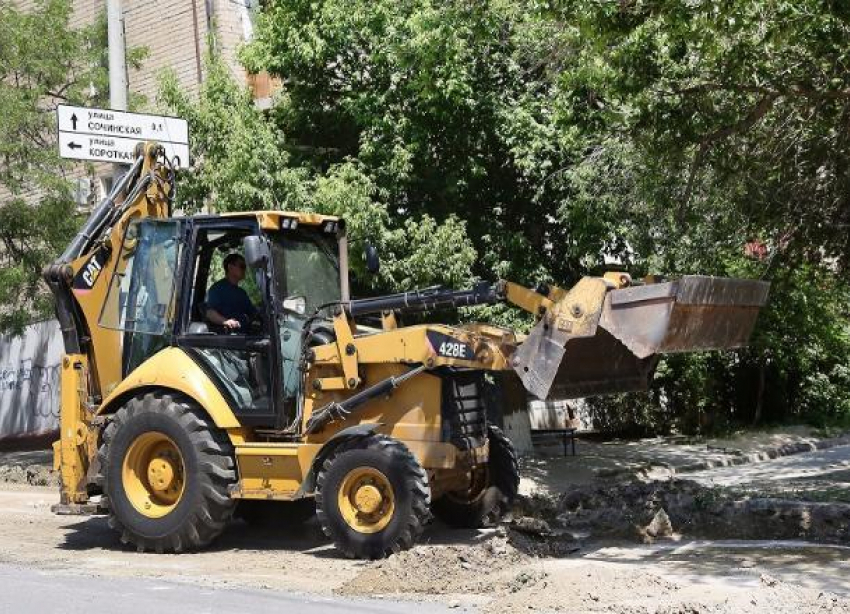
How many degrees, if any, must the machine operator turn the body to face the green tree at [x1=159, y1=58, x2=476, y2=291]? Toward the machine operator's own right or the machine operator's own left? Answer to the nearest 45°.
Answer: approximately 135° to the machine operator's own left

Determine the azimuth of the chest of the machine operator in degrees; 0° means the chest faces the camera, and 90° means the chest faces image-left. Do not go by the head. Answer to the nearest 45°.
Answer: approximately 315°

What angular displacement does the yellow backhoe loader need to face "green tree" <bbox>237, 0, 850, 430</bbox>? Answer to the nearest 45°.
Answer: approximately 90° to its left

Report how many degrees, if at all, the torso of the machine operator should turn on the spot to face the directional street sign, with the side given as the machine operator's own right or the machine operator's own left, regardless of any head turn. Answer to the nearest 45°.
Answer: approximately 180°

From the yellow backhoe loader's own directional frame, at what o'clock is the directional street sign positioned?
The directional street sign is roughly at 6 o'clock from the yellow backhoe loader.

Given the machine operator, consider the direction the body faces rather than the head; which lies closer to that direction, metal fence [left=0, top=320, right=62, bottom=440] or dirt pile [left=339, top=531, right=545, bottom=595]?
the dirt pile

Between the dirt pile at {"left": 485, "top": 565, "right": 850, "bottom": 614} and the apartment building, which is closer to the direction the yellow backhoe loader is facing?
the dirt pile

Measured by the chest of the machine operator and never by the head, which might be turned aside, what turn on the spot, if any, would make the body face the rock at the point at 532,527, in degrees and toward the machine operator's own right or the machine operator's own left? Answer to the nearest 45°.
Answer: approximately 45° to the machine operator's own left

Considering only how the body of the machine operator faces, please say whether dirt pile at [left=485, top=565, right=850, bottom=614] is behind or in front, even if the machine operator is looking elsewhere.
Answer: in front

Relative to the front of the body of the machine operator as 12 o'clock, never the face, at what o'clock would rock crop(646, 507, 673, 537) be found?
The rock is roughly at 11 o'clock from the machine operator.

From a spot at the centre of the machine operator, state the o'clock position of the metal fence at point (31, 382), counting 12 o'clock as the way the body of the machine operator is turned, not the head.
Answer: The metal fence is roughly at 7 o'clock from the machine operator.

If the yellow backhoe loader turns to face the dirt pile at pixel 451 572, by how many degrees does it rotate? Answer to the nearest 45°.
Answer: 0° — it already faces it

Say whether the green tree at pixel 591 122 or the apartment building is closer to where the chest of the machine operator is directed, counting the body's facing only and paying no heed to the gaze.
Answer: the green tree

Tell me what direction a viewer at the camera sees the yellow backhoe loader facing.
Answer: facing the viewer and to the right of the viewer
